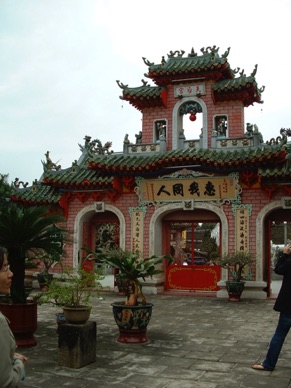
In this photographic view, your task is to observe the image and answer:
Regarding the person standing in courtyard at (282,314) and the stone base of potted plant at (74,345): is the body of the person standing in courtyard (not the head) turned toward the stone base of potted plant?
yes

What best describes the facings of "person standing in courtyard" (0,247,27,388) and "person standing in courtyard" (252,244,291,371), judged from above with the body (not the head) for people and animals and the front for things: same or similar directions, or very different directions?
very different directions

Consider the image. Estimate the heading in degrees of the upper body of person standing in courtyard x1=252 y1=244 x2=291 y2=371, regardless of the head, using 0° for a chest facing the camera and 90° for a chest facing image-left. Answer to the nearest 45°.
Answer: approximately 90°

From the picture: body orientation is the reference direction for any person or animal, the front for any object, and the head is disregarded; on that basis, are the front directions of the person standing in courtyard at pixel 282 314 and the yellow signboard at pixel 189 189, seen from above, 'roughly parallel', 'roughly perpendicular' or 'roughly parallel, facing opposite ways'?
roughly perpendicular

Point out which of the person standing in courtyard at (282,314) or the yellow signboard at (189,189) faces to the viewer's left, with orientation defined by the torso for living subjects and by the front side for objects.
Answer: the person standing in courtyard

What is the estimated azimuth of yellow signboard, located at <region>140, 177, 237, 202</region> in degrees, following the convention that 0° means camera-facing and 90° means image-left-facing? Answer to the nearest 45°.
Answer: approximately 0°

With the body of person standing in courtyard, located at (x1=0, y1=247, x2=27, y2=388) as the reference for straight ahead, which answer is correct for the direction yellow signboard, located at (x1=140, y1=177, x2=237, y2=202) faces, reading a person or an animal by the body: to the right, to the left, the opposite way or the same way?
to the right

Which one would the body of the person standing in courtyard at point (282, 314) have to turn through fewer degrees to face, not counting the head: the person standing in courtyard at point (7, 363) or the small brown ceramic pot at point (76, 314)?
the small brown ceramic pot

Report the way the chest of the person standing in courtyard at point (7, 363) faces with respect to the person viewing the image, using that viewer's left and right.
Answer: facing to the right of the viewer
